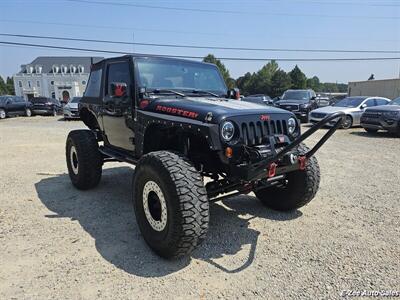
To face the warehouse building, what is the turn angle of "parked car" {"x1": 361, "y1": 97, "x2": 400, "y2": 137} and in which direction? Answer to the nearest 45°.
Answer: approximately 135° to its right

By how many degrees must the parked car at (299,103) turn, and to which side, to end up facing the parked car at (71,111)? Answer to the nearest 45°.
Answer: approximately 45° to its right

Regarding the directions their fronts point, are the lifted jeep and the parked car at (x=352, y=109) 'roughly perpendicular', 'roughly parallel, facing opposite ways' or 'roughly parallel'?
roughly perpendicular

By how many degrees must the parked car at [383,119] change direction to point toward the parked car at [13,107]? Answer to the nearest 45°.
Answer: approximately 45° to its right

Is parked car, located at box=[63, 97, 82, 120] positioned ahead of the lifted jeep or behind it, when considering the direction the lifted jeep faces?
behind

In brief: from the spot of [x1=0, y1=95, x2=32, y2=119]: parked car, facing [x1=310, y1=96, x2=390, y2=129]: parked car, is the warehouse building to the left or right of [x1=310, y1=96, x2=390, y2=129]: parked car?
left

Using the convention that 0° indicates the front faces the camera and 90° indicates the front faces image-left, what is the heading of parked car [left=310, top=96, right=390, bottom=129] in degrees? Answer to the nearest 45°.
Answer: approximately 45°

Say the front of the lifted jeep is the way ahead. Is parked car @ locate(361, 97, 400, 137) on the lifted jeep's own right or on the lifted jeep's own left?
on the lifted jeep's own left

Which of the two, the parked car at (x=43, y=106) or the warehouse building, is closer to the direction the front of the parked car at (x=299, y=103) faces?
the parked car

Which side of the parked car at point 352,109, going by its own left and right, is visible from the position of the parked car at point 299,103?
right

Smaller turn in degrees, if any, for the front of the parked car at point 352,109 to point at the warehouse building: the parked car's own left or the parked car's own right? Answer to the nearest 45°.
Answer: approximately 135° to the parked car's own right

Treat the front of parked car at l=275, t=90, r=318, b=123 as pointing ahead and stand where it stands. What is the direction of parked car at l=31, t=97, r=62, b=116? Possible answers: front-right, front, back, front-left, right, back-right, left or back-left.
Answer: front-right

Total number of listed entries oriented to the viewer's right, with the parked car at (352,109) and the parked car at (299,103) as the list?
0
